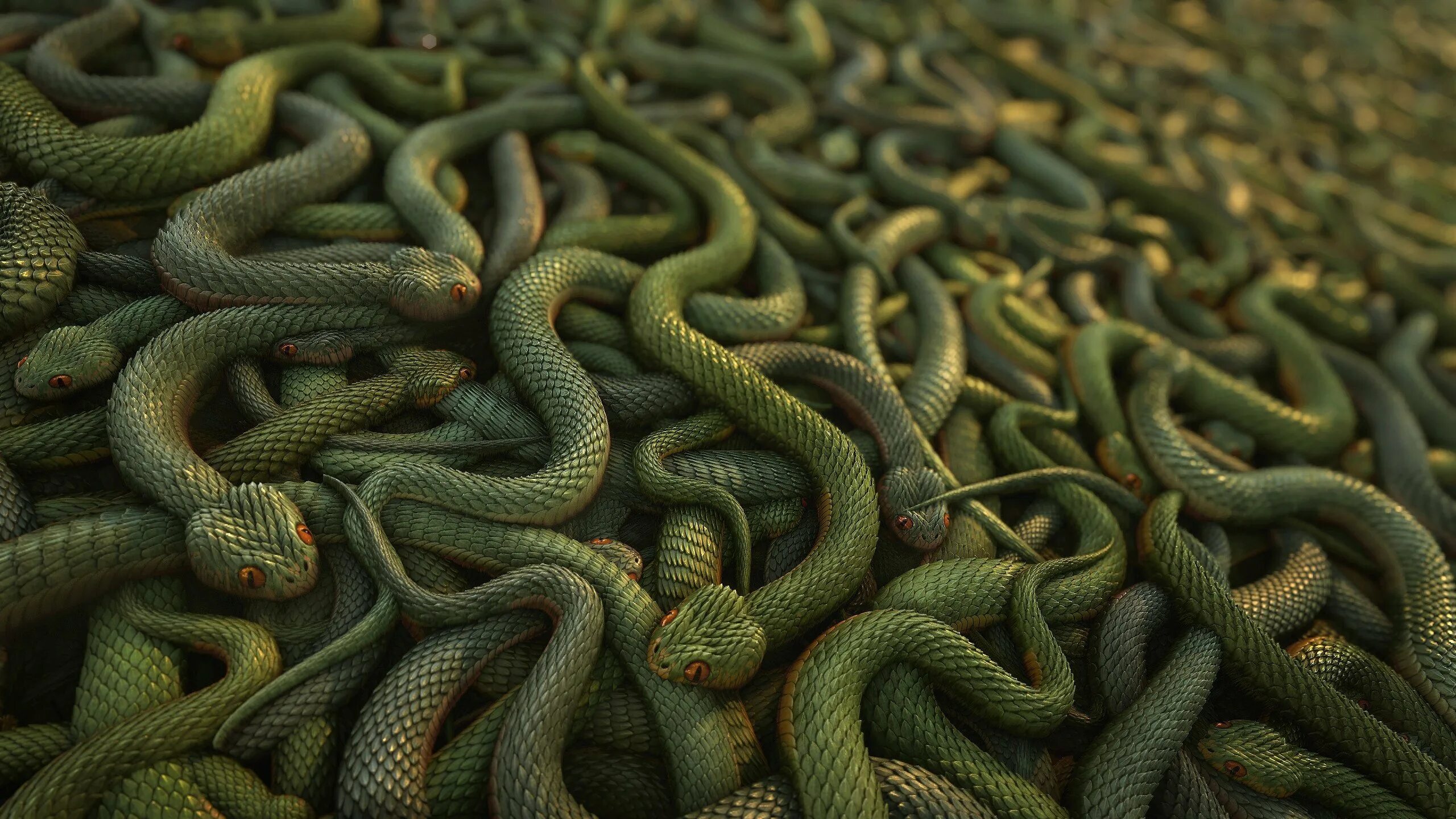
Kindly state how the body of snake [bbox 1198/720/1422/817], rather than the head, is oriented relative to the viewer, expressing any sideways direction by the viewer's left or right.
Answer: facing to the left of the viewer

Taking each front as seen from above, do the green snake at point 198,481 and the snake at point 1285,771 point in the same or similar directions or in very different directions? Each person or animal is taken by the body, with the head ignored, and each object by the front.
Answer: very different directions

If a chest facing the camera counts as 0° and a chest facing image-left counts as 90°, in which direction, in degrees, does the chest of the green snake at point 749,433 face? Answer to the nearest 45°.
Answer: approximately 45°

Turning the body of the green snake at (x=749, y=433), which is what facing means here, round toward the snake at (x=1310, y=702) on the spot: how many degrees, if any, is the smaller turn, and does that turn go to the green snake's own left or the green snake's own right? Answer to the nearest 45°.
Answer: approximately 135° to the green snake's own left

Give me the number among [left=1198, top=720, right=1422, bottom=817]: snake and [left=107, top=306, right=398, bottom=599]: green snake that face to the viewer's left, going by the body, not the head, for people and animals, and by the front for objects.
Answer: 1

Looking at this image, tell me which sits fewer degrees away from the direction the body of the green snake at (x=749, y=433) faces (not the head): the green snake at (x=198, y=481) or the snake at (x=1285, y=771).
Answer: the green snake

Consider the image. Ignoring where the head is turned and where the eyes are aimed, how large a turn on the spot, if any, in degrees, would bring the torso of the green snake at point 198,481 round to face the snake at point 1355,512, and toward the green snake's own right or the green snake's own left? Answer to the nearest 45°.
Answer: approximately 45° to the green snake's own left

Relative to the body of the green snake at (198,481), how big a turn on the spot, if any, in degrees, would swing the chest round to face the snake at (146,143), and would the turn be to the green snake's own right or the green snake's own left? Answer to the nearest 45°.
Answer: approximately 135° to the green snake's own left

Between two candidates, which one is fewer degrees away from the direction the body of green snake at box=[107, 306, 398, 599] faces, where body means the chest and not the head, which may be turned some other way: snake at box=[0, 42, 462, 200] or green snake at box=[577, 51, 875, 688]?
the green snake
